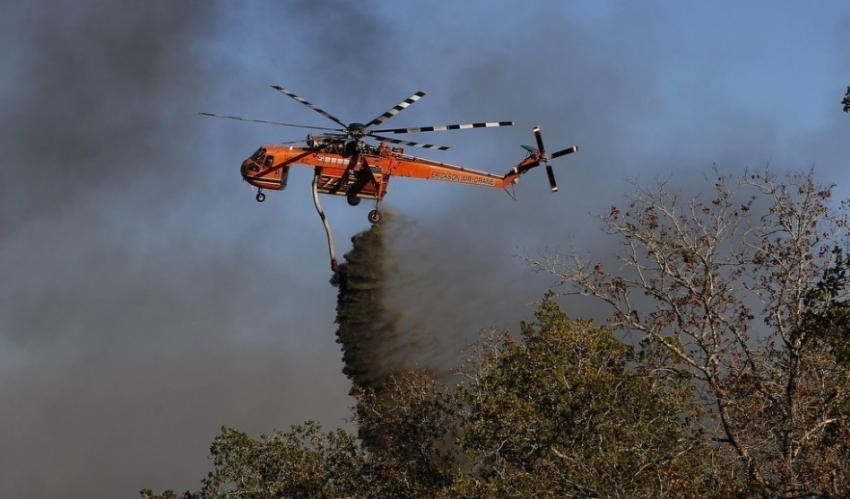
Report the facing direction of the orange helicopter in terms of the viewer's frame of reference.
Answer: facing to the left of the viewer
